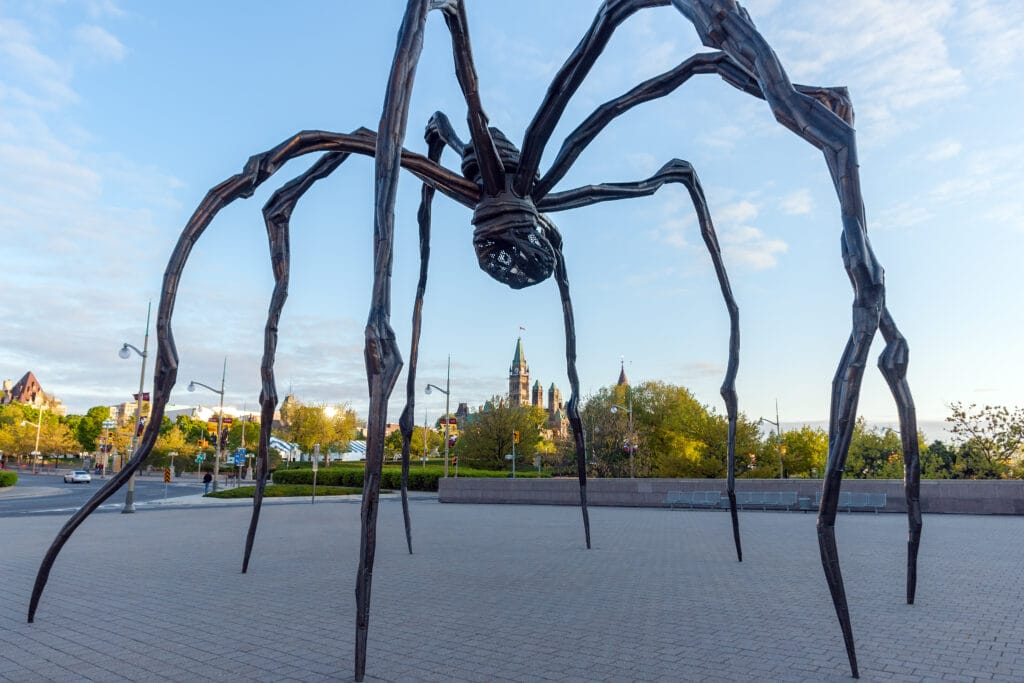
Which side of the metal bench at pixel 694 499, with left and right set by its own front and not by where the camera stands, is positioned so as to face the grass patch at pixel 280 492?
right

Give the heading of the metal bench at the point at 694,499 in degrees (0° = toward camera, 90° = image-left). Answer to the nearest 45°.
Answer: approximately 0°

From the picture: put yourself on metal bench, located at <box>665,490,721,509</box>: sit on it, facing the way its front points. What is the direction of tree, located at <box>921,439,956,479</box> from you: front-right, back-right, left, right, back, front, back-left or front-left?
back-left

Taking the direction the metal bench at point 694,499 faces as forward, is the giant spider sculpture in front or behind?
in front

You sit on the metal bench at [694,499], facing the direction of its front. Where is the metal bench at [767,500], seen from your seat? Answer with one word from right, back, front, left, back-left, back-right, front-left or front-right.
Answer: left

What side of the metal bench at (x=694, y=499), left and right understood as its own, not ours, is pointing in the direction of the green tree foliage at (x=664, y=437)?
back
